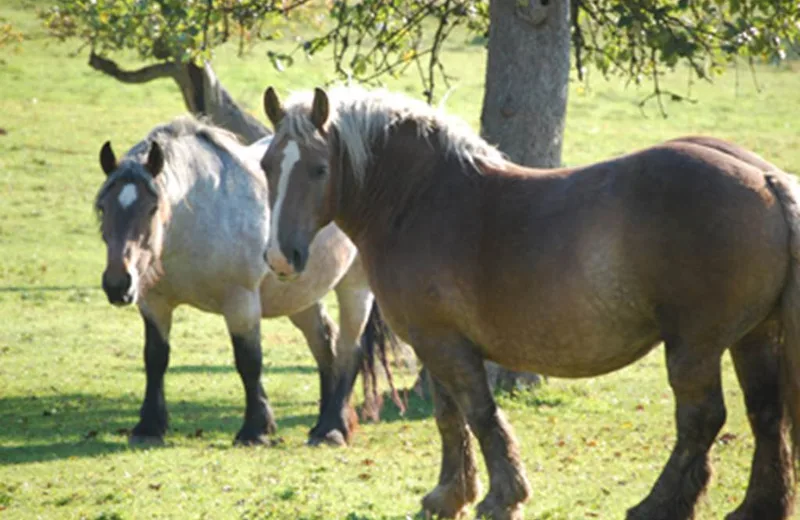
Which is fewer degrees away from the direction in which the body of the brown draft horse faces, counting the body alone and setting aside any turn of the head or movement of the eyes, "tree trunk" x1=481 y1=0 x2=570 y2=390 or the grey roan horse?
the grey roan horse

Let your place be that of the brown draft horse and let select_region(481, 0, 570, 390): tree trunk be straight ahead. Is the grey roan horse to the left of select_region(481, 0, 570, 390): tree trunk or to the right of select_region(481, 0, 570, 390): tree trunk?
left

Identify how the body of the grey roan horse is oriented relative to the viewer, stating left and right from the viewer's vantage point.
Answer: facing the viewer and to the left of the viewer

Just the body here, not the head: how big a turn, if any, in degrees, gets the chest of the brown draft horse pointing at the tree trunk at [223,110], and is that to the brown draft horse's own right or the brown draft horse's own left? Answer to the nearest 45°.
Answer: approximately 45° to the brown draft horse's own right

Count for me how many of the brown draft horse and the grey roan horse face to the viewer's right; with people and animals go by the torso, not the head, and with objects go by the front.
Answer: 0

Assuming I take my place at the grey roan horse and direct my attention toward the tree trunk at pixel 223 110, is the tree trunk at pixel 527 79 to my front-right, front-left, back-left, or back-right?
front-right

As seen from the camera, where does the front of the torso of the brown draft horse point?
to the viewer's left

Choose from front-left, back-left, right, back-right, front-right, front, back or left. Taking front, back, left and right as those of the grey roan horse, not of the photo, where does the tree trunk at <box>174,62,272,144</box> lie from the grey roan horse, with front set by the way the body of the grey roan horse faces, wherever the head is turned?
back-right

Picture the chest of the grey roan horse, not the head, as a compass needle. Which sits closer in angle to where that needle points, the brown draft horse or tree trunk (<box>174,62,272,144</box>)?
the brown draft horse

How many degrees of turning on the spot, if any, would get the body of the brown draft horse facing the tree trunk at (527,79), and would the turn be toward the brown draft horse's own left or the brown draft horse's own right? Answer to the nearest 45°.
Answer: approximately 90° to the brown draft horse's own right

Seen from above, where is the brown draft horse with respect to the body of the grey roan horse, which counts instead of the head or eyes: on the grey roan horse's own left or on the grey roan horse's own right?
on the grey roan horse's own left

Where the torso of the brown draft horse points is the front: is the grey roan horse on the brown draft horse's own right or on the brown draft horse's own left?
on the brown draft horse's own right

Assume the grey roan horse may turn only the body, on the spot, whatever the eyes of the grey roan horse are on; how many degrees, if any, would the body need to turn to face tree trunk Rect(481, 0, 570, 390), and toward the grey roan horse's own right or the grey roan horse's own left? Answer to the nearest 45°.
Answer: approximately 180°
